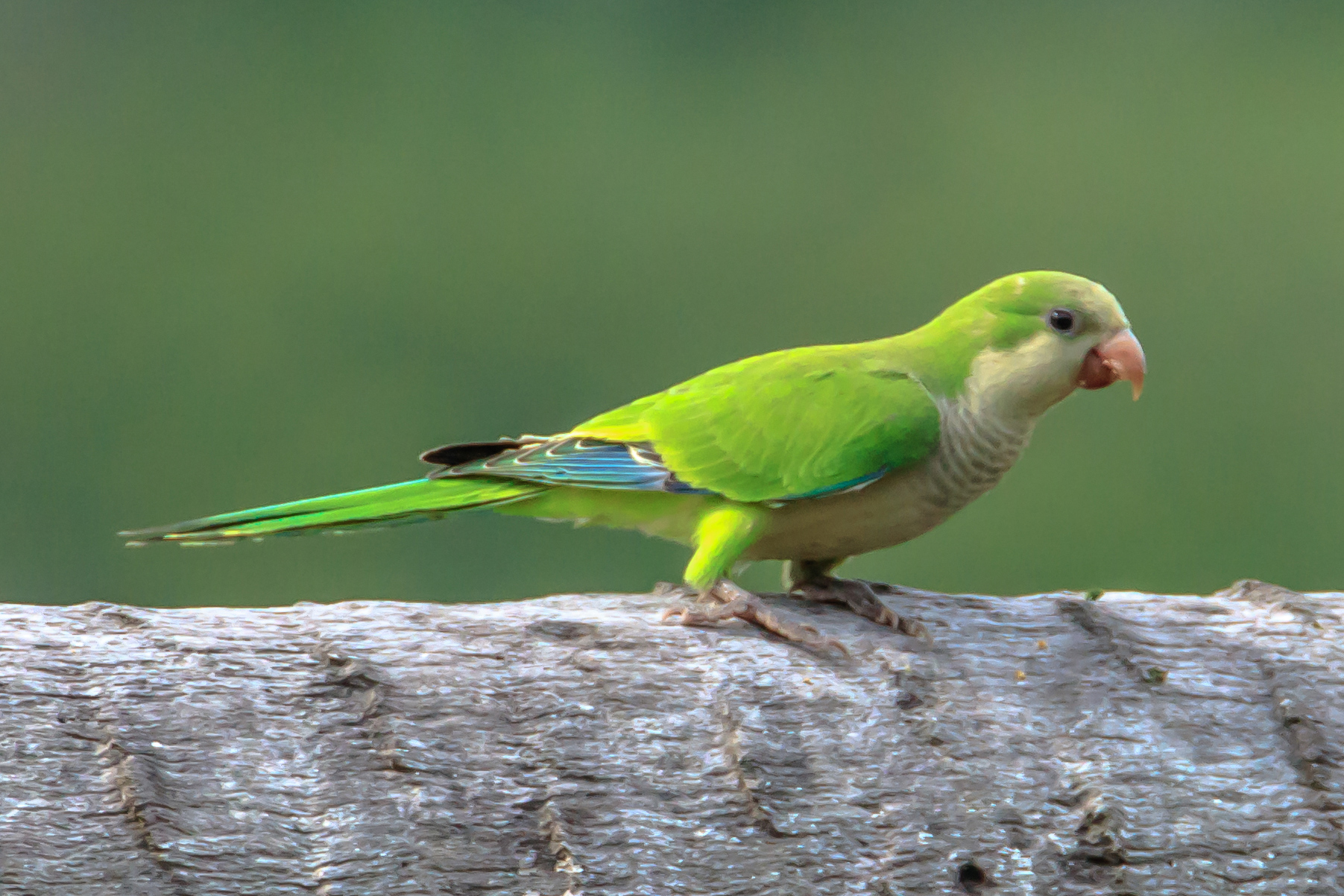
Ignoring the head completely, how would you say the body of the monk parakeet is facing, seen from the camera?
to the viewer's right
